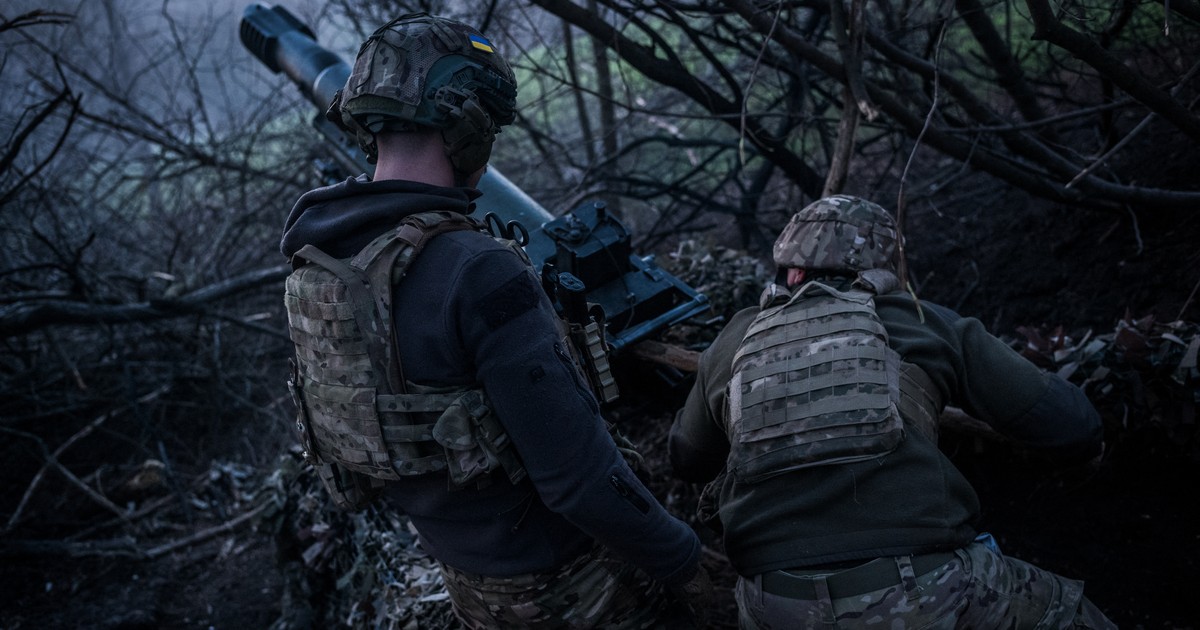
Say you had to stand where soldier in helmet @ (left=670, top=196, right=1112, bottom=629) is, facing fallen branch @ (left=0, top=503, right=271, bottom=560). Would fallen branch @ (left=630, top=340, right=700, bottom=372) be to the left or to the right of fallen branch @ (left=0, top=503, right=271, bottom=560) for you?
right

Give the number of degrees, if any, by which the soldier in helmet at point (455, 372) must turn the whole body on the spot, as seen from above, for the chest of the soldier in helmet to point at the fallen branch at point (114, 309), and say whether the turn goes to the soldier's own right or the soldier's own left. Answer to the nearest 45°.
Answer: approximately 90° to the soldier's own left

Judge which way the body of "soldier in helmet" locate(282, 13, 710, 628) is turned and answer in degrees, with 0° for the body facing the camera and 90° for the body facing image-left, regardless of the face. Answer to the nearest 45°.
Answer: approximately 225°

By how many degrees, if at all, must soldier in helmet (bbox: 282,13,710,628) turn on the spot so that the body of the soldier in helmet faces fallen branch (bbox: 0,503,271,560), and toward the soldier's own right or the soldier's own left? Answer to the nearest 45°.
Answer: approximately 90° to the soldier's own left

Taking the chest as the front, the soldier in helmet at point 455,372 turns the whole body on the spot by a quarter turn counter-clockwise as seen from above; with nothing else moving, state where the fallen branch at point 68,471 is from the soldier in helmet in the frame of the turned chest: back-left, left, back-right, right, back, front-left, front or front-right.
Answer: front

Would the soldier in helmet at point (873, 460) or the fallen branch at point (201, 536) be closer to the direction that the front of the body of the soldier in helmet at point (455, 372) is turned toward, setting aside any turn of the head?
the soldier in helmet

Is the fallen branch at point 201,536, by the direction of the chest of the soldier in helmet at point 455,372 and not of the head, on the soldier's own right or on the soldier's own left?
on the soldier's own left

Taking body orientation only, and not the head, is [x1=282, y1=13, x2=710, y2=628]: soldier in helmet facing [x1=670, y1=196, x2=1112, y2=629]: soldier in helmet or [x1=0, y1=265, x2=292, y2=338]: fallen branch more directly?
the soldier in helmet

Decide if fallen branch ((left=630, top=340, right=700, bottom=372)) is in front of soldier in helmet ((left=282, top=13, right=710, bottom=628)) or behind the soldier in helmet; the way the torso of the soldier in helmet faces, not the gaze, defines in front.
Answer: in front
